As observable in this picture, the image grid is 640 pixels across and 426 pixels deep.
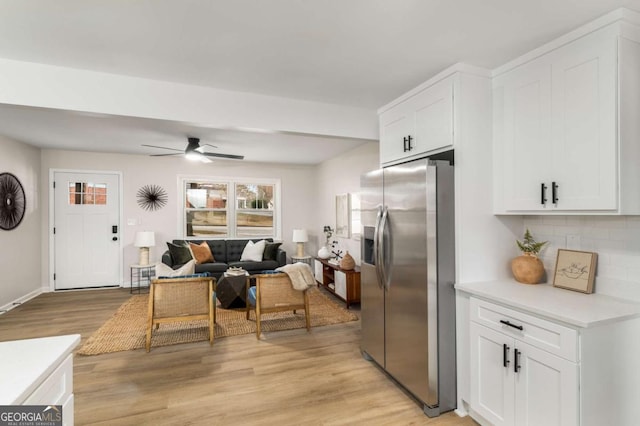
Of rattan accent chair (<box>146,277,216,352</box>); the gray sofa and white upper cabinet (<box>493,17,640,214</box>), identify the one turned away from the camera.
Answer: the rattan accent chair

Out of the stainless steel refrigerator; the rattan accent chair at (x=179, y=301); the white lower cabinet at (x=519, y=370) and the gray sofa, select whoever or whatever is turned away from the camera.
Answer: the rattan accent chair

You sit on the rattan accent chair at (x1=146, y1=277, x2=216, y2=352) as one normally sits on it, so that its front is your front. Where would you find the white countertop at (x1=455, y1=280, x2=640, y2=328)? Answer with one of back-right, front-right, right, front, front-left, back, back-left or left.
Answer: back-right

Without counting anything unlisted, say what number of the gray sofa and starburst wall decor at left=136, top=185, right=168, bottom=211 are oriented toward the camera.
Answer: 2

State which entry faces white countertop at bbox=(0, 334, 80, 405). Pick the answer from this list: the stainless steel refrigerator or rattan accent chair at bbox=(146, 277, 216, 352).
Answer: the stainless steel refrigerator

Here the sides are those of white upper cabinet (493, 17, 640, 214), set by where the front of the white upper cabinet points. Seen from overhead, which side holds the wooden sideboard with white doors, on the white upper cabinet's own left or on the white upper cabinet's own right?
on the white upper cabinet's own right

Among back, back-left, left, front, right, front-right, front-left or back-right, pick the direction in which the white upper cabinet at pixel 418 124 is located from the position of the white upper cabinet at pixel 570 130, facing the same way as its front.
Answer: front-right

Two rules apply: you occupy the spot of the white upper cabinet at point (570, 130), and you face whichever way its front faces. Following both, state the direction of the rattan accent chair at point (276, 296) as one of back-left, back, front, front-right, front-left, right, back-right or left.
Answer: front-right

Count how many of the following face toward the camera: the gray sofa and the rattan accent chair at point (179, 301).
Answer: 1

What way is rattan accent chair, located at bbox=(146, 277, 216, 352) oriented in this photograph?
away from the camera
